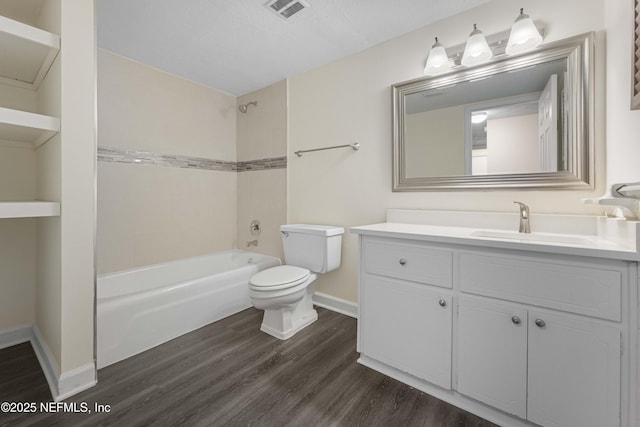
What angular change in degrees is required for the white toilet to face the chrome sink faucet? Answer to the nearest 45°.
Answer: approximately 90° to its left

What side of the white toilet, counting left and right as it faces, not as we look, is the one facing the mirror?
left

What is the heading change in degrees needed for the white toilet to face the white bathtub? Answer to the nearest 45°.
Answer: approximately 45° to its right
